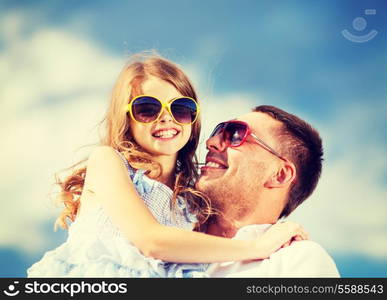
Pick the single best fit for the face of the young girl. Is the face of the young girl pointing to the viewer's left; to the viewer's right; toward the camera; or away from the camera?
toward the camera

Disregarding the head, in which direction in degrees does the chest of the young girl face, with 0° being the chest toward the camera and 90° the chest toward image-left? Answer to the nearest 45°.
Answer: approximately 315°

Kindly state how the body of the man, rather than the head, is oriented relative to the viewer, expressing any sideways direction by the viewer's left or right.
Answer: facing the viewer and to the left of the viewer

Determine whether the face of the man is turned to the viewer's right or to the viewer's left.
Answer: to the viewer's left
